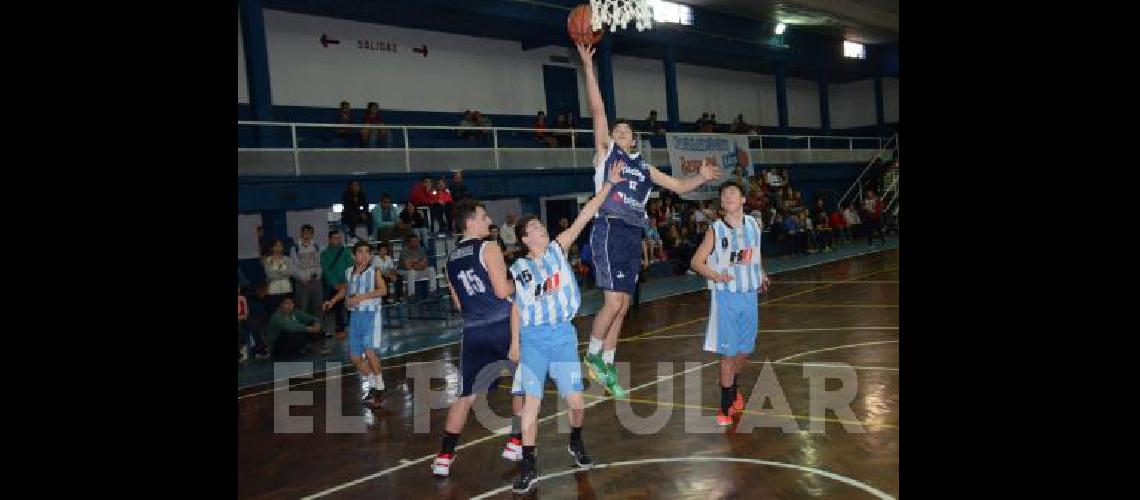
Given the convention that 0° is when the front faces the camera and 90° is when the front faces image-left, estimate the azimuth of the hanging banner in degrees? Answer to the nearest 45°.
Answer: approximately 0°

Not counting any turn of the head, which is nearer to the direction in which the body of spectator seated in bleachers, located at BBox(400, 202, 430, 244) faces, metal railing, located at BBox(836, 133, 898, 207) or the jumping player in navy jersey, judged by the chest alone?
the jumping player in navy jersey

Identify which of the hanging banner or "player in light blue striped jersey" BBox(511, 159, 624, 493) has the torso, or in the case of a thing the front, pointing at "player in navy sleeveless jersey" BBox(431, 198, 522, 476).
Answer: the hanging banner

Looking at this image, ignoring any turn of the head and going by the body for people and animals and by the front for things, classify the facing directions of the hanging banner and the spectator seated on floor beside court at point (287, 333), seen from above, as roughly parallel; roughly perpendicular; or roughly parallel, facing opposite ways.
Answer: roughly parallel

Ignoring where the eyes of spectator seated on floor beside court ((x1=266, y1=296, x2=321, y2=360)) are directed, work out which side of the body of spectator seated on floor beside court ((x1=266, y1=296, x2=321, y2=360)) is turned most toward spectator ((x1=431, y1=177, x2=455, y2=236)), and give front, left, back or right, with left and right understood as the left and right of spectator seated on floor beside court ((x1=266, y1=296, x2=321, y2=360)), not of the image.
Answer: left

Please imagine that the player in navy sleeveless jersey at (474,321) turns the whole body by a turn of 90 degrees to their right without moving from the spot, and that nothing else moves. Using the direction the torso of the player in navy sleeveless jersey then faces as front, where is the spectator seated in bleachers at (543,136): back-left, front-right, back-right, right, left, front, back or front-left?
back-left

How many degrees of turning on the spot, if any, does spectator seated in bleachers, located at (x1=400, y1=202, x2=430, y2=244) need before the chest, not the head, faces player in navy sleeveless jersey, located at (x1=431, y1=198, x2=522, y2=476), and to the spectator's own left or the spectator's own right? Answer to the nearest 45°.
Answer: approximately 45° to the spectator's own right

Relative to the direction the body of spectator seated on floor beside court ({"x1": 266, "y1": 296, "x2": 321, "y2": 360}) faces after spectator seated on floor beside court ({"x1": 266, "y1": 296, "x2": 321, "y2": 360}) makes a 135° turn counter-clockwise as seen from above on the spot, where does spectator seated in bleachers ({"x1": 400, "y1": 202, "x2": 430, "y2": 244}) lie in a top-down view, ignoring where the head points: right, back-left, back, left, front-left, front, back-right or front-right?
front-right

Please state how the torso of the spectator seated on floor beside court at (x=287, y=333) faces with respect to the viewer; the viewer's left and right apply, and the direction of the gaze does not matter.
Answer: facing the viewer and to the right of the viewer

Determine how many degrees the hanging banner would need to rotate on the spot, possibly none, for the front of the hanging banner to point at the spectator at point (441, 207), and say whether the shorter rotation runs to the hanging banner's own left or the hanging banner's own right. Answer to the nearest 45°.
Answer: approximately 45° to the hanging banner's own right

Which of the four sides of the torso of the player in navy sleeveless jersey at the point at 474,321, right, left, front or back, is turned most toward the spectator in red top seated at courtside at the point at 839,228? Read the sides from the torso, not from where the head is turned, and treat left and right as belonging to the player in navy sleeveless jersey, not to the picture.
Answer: front

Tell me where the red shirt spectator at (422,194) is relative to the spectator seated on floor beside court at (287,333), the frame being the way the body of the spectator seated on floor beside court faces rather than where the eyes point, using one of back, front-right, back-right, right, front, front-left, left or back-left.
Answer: left
